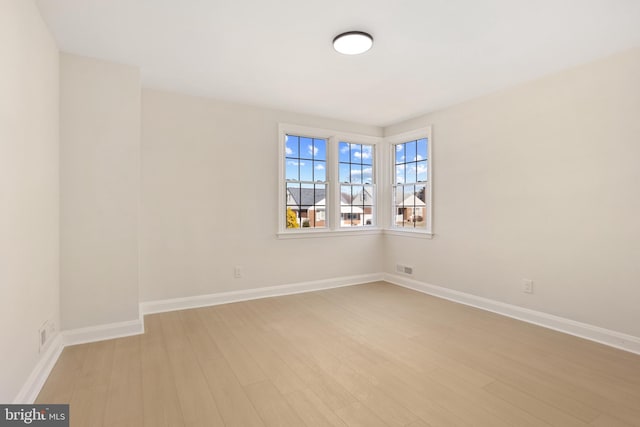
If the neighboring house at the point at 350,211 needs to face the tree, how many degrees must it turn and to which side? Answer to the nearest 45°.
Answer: approximately 45° to its right

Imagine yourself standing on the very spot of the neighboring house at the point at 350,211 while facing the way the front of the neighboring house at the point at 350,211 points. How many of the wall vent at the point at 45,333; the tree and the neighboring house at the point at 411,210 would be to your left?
1

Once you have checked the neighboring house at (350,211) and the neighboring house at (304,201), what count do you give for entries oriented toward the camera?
2

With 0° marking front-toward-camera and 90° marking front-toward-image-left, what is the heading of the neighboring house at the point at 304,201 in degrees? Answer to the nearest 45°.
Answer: approximately 0°

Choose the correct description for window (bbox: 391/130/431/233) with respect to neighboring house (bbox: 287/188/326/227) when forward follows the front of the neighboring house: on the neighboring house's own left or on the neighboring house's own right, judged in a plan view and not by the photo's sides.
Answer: on the neighboring house's own left

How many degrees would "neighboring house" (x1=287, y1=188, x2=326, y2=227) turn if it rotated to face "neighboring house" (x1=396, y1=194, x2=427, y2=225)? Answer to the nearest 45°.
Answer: approximately 90° to its left

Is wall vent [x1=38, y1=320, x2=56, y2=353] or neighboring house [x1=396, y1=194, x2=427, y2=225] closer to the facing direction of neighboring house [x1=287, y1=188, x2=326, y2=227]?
the wall vent

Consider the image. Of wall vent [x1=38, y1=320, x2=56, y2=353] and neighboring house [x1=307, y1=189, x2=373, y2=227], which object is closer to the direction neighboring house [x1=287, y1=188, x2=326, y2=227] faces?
the wall vent

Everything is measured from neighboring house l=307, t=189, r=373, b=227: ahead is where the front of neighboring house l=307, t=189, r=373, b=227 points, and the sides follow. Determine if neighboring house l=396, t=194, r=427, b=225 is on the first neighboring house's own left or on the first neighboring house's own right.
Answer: on the first neighboring house's own left

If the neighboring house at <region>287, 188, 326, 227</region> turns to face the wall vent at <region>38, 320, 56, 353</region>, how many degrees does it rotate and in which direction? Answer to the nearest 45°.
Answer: approximately 45° to its right
